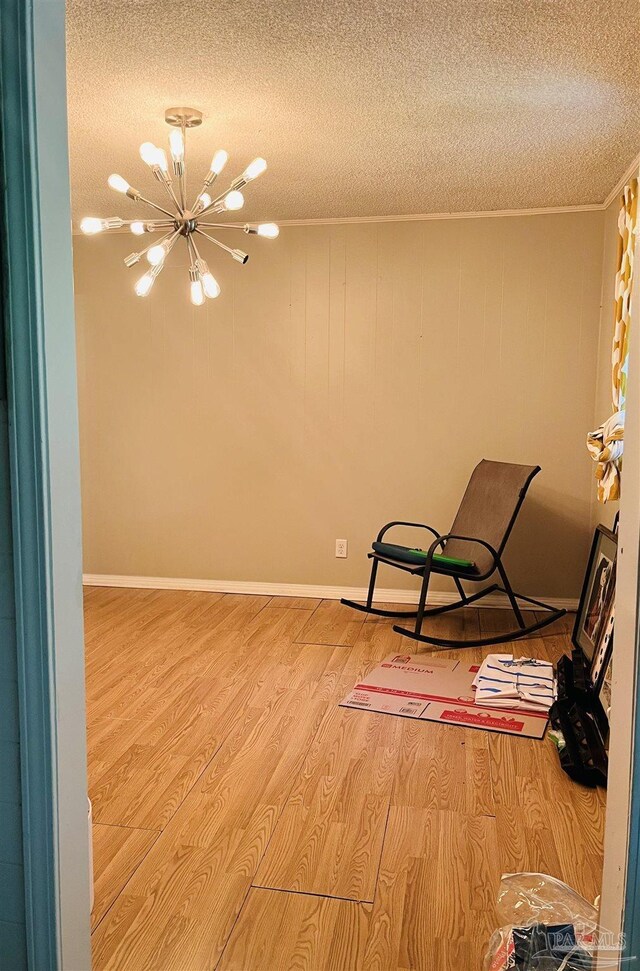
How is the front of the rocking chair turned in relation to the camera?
facing the viewer and to the left of the viewer

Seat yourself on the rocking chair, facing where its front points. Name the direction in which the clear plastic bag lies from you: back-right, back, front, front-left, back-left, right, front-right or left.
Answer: front-left

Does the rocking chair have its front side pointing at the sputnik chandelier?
yes

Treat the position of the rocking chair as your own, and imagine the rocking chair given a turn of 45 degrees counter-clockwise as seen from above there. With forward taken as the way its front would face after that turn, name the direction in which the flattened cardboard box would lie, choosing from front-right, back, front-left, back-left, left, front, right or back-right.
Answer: front

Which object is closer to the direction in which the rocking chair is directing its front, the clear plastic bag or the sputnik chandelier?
the sputnik chandelier
